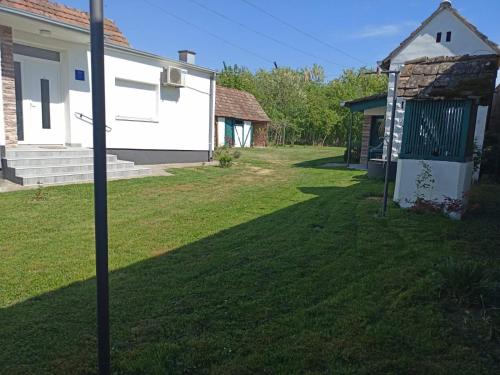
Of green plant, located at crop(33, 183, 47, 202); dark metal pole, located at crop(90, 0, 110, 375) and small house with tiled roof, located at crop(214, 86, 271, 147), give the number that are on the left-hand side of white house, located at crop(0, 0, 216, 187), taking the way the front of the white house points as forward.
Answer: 1

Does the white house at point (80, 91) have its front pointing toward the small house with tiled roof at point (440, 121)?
yes

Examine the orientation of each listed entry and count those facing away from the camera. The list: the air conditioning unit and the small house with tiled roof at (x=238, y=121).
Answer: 0

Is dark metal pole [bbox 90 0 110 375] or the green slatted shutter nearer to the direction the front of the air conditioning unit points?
the green slatted shutter

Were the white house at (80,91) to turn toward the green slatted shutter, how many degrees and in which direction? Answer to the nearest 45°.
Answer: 0° — it already faces it

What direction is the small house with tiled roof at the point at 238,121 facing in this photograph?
toward the camera

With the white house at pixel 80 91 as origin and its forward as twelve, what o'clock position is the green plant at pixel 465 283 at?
The green plant is roughly at 1 o'clock from the white house.

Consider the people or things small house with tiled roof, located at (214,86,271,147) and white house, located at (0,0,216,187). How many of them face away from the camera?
0

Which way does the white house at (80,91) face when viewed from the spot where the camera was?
facing the viewer and to the right of the viewer

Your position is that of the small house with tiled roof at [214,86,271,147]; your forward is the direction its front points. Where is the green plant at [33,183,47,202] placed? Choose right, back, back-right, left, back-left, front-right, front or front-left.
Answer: front

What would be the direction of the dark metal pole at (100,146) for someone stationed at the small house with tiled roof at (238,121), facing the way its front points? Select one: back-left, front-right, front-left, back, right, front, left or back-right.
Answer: front

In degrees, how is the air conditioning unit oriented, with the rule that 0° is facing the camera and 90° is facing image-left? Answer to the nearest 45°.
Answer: approximately 315°

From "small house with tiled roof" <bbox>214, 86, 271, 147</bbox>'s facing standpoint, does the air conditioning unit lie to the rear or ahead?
ahead

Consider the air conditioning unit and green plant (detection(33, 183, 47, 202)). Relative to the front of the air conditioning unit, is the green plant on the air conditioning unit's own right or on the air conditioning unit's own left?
on the air conditioning unit's own right
